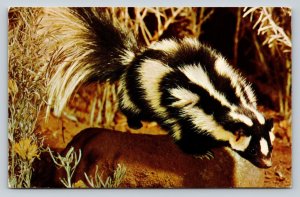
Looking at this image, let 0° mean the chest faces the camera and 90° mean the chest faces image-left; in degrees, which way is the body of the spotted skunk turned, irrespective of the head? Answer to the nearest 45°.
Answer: approximately 315°
